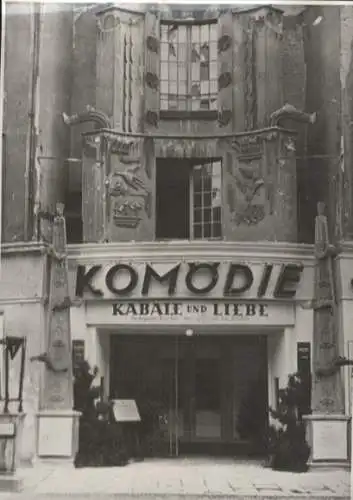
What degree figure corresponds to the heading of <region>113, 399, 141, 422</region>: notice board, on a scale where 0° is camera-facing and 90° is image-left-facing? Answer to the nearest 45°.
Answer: approximately 0°

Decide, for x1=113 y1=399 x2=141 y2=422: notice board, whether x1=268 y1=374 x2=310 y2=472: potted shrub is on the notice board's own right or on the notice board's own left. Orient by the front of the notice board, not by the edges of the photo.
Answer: on the notice board's own left
